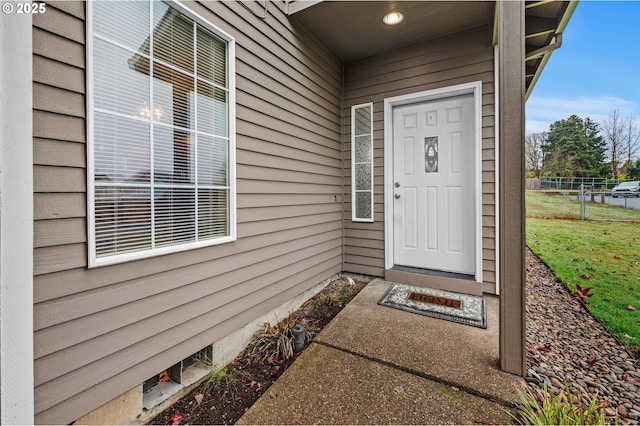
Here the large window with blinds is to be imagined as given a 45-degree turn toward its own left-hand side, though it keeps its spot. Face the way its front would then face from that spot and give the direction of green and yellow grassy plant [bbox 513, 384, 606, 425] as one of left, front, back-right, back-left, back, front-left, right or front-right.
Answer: front-right

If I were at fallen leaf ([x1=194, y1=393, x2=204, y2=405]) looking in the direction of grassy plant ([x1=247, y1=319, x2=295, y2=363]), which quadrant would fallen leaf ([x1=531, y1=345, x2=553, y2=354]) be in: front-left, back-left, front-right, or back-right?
front-right

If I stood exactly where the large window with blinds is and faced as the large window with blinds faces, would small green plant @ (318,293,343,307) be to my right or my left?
on my left

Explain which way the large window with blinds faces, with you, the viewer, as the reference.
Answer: facing the viewer and to the right of the viewer
